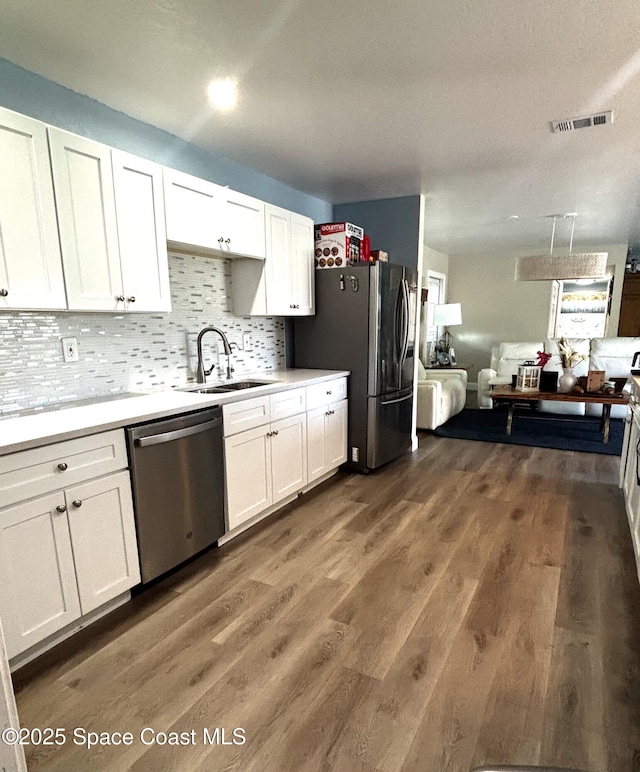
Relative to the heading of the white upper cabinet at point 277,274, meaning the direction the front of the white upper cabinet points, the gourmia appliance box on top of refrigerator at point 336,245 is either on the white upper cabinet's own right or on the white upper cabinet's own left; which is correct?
on the white upper cabinet's own left

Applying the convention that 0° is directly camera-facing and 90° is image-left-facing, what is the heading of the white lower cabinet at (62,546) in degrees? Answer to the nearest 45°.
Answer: approximately 315°

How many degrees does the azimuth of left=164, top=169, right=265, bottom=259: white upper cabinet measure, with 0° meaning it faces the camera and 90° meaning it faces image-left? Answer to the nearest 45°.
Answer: approximately 315°

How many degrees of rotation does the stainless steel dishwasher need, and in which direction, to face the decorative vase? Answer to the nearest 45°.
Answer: approximately 45° to its left

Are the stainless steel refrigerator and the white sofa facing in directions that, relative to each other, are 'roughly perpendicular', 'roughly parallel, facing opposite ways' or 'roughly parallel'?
roughly perpendicular

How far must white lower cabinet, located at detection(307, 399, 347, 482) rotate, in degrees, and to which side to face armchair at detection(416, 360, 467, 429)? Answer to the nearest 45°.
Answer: approximately 90° to its left

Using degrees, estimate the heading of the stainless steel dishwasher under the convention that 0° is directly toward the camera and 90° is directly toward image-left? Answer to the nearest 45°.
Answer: approximately 315°
